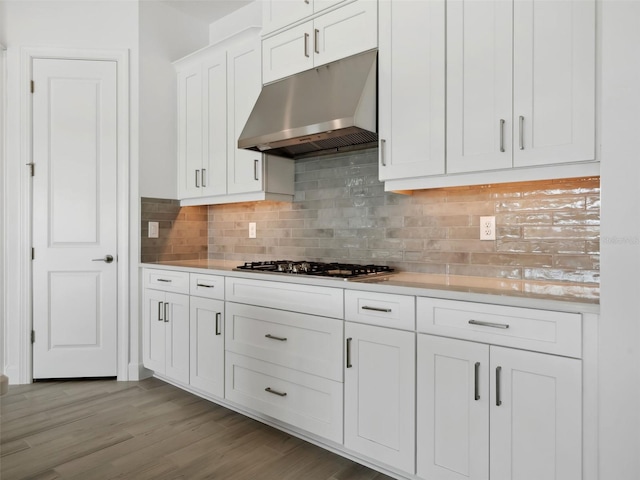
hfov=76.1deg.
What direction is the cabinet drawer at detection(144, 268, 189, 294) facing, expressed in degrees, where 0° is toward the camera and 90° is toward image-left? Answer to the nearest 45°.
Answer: approximately 45°

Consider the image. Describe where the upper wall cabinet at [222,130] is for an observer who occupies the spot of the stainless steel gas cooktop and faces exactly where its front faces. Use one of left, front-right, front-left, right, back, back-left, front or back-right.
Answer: right

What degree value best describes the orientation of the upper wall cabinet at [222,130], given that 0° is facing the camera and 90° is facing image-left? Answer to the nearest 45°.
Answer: approximately 45°

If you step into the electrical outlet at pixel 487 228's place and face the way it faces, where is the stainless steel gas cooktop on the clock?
The stainless steel gas cooktop is roughly at 3 o'clock from the electrical outlet.

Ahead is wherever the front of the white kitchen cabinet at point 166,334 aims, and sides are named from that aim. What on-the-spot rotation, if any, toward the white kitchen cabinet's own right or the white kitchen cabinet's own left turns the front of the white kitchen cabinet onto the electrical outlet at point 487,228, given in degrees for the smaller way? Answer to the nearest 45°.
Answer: approximately 90° to the white kitchen cabinet's own left

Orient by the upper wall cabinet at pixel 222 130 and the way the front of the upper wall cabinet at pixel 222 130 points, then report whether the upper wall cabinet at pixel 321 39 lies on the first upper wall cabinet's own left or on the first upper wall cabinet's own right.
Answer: on the first upper wall cabinet's own left

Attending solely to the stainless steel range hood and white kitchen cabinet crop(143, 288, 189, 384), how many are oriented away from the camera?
0

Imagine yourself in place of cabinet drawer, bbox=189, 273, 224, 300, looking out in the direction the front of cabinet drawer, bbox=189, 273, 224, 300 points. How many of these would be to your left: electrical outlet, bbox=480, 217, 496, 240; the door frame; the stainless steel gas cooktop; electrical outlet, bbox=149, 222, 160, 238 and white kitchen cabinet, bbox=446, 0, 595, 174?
3

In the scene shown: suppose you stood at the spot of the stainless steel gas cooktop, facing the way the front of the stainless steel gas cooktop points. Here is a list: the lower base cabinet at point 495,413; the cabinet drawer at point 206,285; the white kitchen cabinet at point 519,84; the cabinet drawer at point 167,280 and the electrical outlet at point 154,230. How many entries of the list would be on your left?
2

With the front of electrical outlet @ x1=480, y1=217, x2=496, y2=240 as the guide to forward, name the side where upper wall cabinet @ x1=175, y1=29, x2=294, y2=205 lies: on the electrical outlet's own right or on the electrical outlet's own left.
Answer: on the electrical outlet's own right

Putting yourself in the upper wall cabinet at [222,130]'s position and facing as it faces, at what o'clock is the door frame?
The door frame is roughly at 2 o'clock from the upper wall cabinet.

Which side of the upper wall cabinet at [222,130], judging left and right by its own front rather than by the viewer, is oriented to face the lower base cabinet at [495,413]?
left

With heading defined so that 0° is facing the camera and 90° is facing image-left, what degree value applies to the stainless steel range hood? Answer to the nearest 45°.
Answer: approximately 45°

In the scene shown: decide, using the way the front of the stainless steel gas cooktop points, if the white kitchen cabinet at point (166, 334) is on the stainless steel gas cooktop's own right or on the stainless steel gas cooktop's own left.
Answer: on the stainless steel gas cooktop's own right
